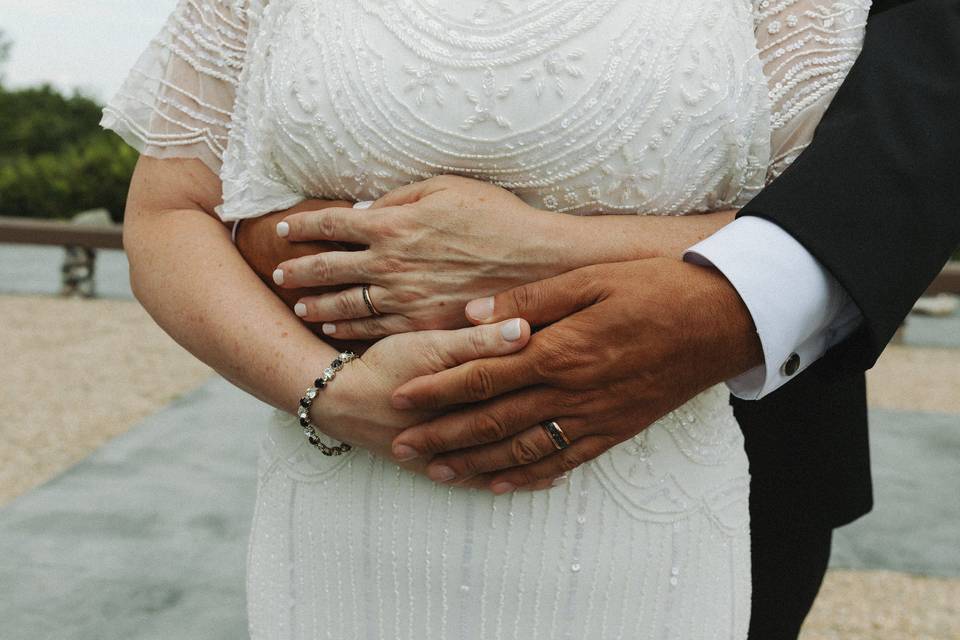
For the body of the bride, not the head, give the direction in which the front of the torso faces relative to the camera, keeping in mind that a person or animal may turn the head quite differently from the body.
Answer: toward the camera

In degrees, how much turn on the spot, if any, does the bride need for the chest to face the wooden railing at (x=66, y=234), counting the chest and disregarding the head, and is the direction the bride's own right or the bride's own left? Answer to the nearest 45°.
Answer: approximately 135° to the bride's own right
